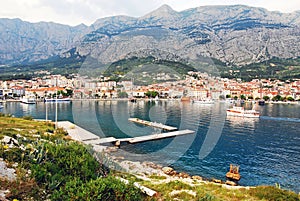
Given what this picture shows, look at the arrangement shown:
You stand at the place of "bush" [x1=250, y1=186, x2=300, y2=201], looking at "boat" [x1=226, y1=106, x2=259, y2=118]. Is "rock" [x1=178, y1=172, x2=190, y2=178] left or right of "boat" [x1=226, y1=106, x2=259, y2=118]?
left

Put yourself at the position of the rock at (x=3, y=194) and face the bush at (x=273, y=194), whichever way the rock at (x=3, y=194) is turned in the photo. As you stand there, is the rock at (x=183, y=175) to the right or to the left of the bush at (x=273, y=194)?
left

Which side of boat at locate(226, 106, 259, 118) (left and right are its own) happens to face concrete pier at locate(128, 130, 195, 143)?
left

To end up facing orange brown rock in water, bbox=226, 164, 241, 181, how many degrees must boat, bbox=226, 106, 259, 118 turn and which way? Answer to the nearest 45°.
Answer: approximately 90° to its left

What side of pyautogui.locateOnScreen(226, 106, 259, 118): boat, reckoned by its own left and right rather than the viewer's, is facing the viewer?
left

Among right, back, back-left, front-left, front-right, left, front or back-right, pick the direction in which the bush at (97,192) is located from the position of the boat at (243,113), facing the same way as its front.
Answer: left

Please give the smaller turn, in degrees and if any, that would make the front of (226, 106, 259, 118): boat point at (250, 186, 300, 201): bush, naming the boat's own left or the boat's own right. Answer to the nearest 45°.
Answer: approximately 90° to the boat's own left

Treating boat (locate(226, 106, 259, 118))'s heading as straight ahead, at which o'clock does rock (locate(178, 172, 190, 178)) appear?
The rock is roughly at 9 o'clock from the boat.

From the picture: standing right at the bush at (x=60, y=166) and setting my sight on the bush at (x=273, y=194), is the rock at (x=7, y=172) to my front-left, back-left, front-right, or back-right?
back-right

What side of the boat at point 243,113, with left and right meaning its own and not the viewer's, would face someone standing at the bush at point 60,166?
left
